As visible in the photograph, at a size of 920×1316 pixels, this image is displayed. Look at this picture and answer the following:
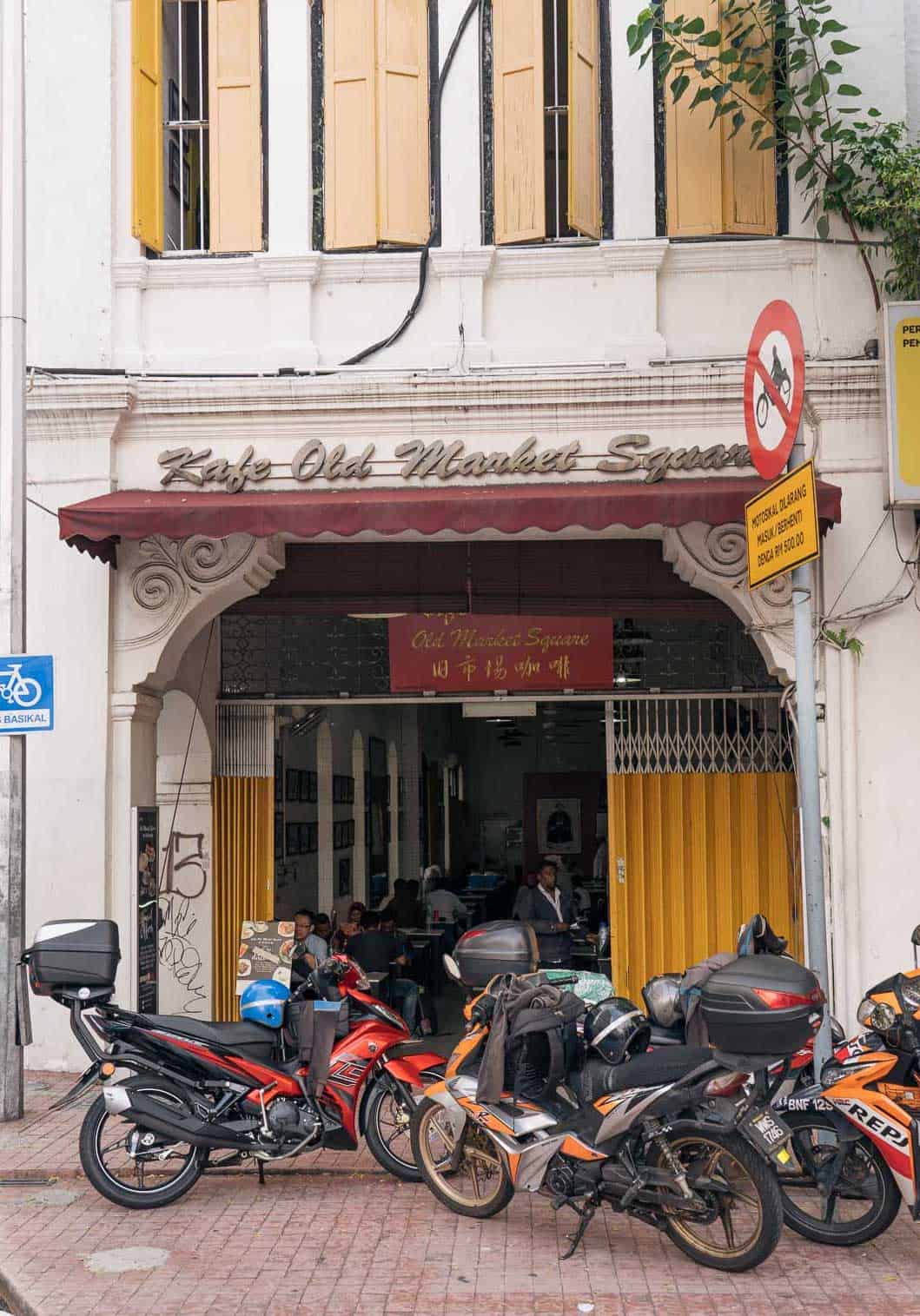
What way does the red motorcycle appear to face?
to the viewer's right

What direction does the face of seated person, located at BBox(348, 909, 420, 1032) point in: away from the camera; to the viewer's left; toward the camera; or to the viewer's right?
away from the camera

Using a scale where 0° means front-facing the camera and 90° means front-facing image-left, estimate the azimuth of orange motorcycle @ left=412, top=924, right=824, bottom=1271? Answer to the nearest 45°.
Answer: approximately 135°

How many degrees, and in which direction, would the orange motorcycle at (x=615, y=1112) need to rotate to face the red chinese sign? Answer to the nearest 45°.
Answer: approximately 45° to its right

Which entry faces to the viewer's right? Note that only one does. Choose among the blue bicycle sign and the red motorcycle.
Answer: the red motorcycle

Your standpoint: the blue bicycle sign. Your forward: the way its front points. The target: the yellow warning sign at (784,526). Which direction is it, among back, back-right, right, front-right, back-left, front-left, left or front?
front-left

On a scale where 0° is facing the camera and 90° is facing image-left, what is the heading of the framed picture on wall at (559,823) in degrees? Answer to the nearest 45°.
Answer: approximately 0°
